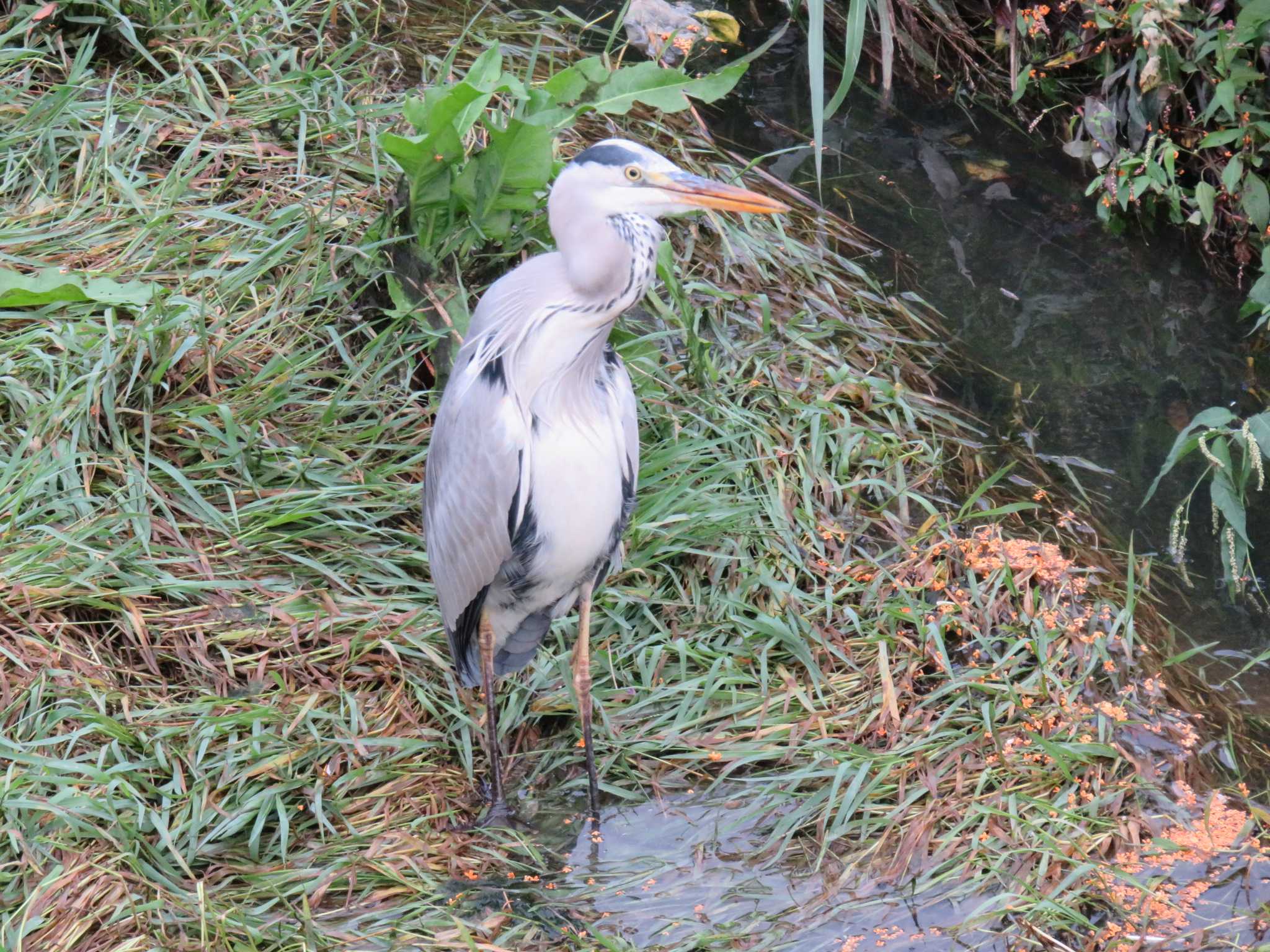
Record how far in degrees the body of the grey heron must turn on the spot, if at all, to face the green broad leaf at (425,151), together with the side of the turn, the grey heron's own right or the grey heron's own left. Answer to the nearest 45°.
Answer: approximately 180°

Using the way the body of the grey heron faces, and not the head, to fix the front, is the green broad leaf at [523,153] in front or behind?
behind

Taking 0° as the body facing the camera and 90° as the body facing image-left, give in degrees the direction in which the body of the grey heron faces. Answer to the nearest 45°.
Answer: approximately 315°

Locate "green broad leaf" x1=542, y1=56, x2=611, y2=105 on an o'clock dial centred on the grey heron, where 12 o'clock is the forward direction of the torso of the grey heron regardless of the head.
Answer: The green broad leaf is roughly at 7 o'clock from the grey heron.

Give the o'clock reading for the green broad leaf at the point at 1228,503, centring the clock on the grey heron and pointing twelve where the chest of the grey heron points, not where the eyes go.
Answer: The green broad leaf is roughly at 10 o'clock from the grey heron.

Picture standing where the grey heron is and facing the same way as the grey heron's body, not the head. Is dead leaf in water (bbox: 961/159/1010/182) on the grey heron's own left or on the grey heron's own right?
on the grey heron's own left

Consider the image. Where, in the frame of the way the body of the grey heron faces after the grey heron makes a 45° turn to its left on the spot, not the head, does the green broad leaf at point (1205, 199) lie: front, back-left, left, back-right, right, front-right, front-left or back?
front-left

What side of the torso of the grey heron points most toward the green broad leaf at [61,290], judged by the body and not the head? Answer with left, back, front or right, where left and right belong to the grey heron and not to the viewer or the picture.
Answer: back

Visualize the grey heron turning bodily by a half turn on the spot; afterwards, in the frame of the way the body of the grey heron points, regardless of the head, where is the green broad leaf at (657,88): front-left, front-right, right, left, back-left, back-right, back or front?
front-right
